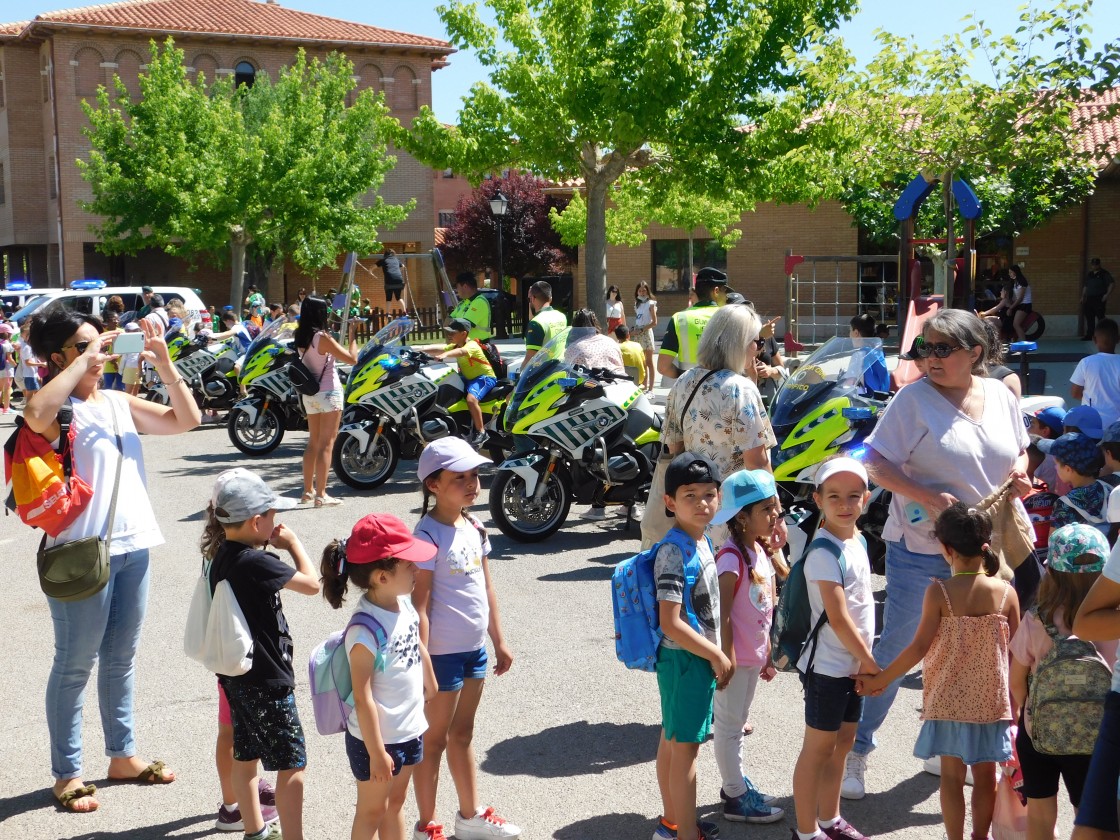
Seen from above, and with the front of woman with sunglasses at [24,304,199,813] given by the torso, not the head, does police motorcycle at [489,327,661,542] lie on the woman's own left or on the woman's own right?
on the woman's own left

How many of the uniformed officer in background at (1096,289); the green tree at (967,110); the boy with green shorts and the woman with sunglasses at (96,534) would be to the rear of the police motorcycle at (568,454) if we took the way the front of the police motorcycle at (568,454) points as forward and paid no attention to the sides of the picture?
2

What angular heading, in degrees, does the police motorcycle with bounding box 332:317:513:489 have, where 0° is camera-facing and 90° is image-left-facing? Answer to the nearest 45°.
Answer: approximately 45°

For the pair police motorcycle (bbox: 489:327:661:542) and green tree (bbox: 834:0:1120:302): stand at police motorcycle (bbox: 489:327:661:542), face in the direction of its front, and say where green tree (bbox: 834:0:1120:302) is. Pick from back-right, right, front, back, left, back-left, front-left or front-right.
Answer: back

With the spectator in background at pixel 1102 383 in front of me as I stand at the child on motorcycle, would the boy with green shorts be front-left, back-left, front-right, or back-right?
front-right

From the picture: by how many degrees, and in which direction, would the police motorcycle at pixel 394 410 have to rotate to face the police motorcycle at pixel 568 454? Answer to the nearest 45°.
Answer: approximately 90° to its left

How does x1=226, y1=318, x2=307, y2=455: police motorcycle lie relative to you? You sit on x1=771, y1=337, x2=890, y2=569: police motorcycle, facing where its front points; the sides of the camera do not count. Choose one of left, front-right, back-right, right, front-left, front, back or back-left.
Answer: right

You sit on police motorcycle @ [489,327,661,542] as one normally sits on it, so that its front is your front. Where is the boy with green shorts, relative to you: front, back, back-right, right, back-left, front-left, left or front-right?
front-left

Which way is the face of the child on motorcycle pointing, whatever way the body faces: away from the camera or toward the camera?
toward the camera

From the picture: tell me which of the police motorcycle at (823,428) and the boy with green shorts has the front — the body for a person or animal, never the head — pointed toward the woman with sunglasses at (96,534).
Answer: the police motorcycle

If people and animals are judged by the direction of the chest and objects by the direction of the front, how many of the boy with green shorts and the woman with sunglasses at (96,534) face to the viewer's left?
0

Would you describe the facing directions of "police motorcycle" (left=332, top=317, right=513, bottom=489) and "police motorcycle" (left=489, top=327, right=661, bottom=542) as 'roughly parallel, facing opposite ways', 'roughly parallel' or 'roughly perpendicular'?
roughly parallel

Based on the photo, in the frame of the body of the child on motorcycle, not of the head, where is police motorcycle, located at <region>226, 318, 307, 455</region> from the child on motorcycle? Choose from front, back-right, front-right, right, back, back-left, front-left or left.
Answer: right

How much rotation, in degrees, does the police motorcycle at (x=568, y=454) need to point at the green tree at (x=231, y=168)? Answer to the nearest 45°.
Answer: approximately 135° to its right
